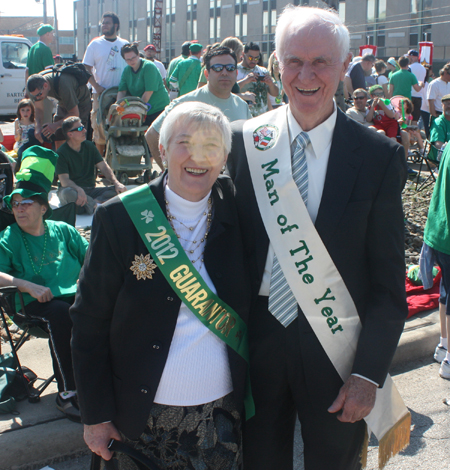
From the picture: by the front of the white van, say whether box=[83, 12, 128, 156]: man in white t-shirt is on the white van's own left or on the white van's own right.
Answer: on the white van's own right

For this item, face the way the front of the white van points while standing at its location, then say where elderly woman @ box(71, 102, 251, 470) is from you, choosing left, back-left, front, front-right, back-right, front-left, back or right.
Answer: right

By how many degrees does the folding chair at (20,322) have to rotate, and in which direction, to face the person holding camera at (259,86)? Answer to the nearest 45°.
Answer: approximately 90° to its left

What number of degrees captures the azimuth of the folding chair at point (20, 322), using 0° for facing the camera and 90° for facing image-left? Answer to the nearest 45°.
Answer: approximately 315°

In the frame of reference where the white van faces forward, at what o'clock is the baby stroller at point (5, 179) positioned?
The baby stroller is roughly at 3 o'clock from the white van.

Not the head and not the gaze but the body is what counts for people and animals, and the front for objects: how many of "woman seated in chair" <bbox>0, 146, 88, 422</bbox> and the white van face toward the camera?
1

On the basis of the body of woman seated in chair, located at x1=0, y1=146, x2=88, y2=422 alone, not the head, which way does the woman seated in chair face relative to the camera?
toward the camera

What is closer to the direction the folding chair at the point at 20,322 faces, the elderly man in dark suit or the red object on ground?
the elderly man in dark suit

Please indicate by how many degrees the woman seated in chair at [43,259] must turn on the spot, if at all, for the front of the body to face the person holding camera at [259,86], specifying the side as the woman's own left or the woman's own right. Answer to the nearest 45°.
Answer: approximately 135° to the woman's own left

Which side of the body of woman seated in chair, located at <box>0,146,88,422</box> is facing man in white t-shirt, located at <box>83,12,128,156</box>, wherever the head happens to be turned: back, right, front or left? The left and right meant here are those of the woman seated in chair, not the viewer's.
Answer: back
